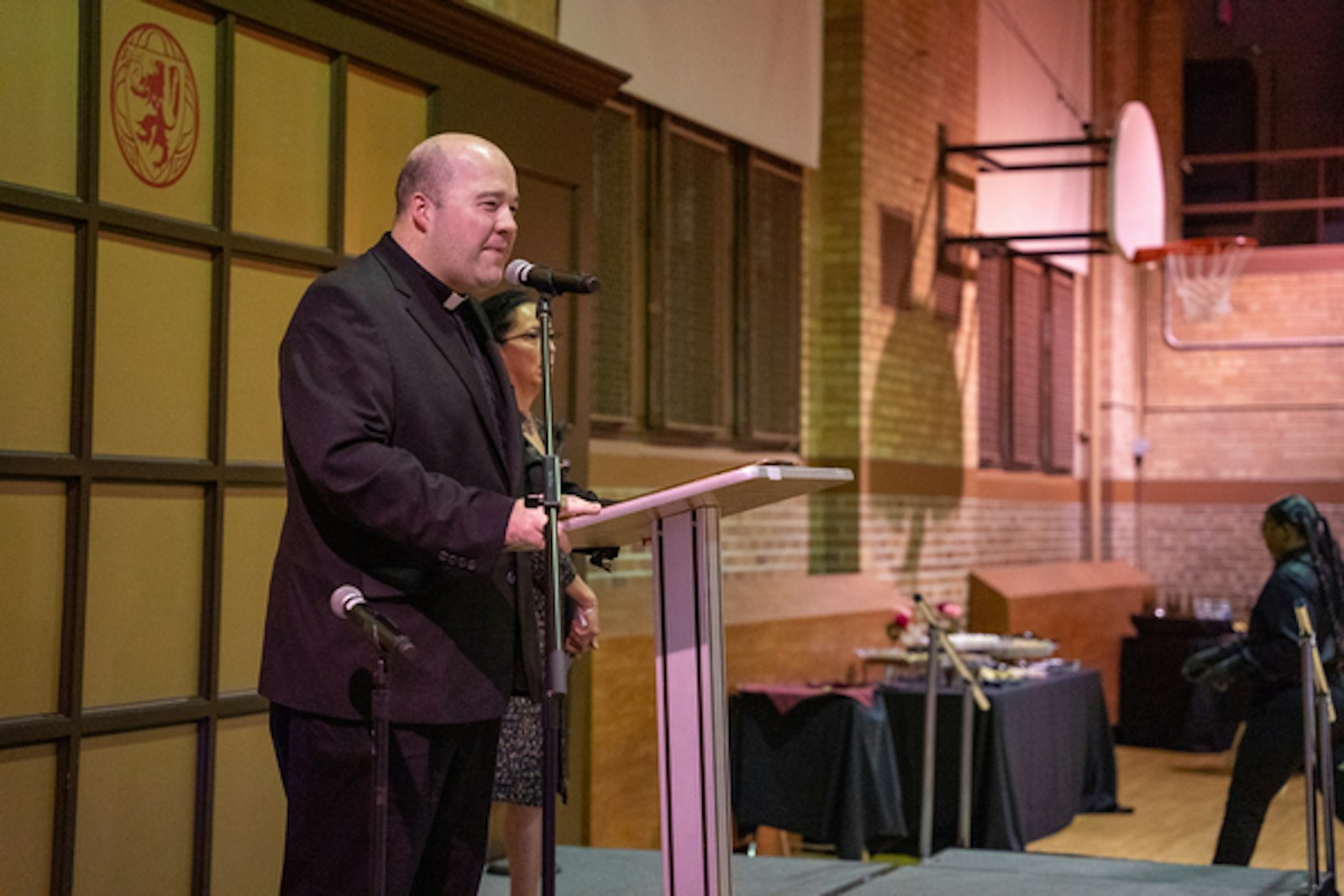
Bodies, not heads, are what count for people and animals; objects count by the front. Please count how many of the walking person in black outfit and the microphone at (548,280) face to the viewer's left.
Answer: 2

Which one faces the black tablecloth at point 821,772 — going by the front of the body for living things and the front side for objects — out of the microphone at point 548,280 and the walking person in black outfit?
the walking person in black outfit

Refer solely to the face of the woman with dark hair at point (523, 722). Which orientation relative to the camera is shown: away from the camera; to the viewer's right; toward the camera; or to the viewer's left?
to the viewer's right

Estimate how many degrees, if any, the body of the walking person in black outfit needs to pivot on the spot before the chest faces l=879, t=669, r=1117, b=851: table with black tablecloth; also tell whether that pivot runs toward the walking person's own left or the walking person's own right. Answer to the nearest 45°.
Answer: approximately 45° to the walking person's own right

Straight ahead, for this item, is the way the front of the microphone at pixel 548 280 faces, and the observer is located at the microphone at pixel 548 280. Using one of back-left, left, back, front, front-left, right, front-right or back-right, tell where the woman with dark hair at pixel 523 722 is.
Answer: right

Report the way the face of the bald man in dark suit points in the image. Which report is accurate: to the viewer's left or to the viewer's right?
to the viewer's right

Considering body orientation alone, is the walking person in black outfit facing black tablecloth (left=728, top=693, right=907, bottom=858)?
yes

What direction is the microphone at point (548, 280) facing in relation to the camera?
to the viewer's left

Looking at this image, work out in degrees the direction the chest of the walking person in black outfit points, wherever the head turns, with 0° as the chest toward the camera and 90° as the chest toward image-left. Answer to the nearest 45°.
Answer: approximately 90°
